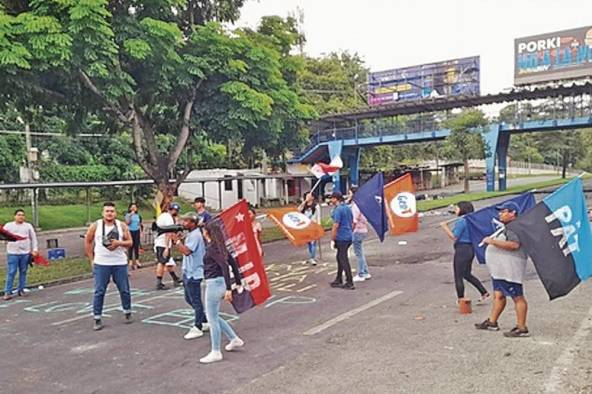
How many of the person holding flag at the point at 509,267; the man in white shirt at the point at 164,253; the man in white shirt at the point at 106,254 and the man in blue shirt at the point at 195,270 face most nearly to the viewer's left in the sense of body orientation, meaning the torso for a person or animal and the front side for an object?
2

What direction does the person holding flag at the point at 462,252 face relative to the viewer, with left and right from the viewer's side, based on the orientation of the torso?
facing to the left of the viewer

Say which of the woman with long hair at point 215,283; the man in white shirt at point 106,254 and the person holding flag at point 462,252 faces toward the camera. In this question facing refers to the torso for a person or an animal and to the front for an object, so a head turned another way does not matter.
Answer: the man in white shirt

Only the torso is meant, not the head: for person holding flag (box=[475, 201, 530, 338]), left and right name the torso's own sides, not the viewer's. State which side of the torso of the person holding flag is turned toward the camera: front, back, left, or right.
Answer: left

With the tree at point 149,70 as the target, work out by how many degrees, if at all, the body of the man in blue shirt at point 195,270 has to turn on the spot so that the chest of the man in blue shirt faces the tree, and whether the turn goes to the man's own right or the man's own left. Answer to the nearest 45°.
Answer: approximately 90° to the man's own right

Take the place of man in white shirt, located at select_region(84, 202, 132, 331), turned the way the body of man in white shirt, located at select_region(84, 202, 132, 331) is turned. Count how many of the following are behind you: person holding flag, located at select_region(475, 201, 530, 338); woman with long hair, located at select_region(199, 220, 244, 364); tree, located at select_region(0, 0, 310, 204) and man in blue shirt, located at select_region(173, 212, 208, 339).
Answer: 1

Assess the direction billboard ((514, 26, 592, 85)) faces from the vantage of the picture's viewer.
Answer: facing the viewer and to the left of the viewer

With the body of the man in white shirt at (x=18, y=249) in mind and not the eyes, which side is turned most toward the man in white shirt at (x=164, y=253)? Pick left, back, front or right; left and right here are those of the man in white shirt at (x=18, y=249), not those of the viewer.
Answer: left

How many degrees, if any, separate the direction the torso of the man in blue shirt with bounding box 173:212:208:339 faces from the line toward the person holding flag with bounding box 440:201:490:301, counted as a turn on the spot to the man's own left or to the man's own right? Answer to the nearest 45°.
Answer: approximately 180°
